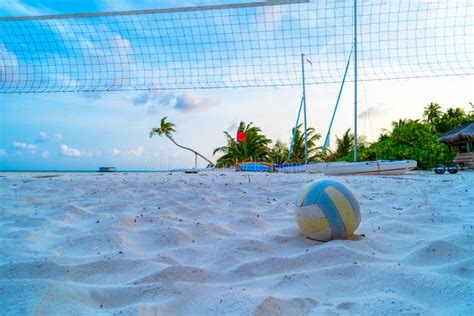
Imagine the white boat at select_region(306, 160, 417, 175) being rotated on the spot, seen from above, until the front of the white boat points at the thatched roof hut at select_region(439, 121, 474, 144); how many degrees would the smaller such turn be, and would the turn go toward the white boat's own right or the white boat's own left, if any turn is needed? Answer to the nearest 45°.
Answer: approximately 135° to the white boat's own right

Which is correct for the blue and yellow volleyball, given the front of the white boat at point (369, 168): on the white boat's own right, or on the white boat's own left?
on the white boat's own right

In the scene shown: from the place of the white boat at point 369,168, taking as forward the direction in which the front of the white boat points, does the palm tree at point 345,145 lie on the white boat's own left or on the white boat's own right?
on the white boat's own left

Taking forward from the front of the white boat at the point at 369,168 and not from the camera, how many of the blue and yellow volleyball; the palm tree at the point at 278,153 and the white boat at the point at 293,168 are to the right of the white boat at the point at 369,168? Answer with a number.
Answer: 1

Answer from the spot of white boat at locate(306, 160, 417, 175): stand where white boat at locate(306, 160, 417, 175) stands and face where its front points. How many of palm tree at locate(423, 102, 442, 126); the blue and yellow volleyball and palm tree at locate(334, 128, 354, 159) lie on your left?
1

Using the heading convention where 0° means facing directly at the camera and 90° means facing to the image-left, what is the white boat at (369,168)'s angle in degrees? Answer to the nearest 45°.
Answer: approximately 270°
